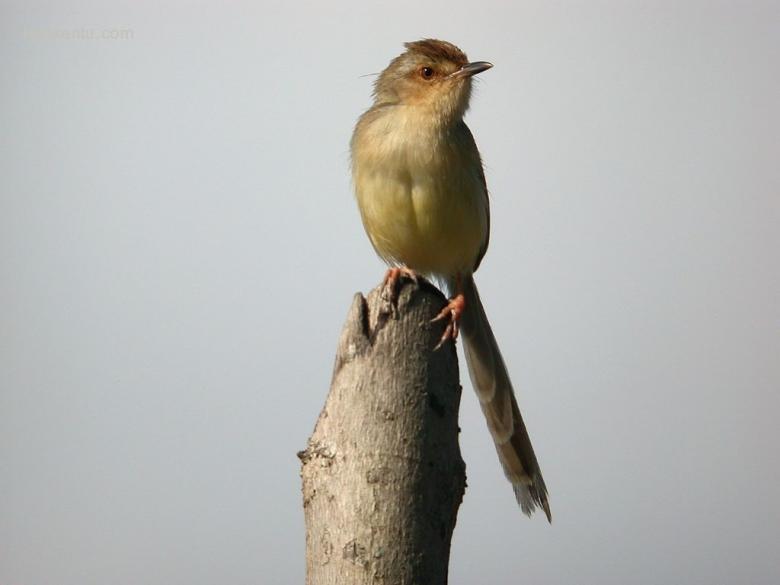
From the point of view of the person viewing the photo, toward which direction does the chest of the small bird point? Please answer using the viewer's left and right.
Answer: facing the viewer
